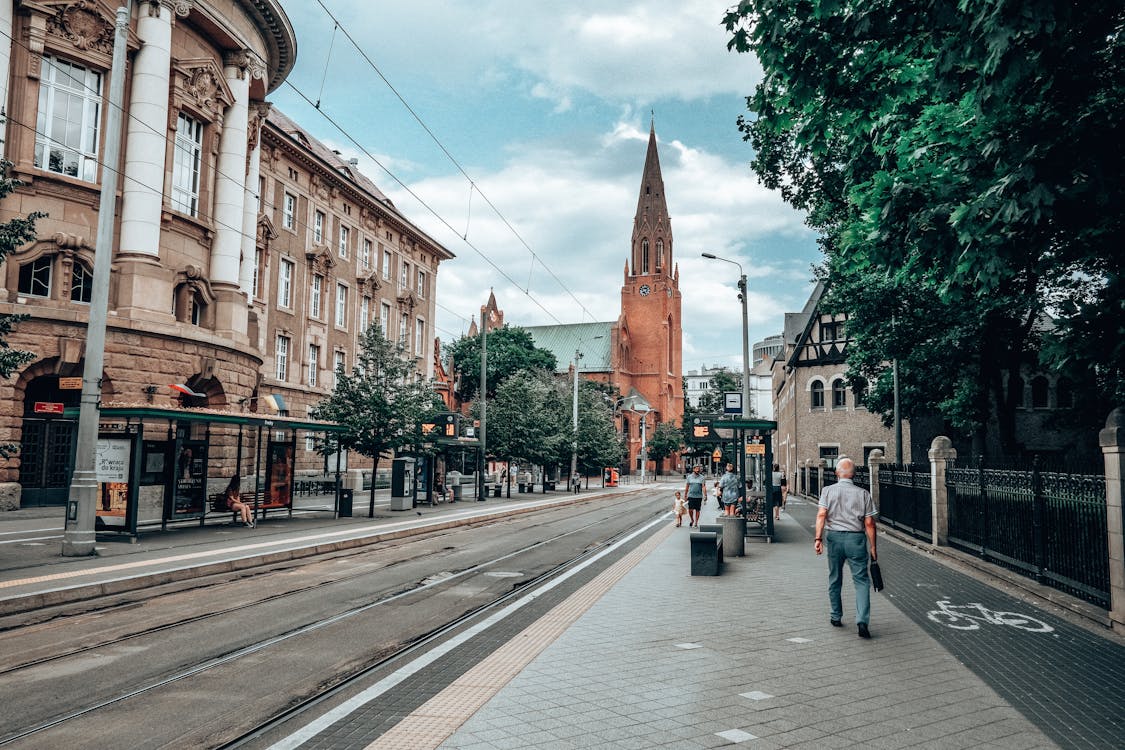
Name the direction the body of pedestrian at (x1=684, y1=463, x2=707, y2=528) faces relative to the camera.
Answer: toward the camera

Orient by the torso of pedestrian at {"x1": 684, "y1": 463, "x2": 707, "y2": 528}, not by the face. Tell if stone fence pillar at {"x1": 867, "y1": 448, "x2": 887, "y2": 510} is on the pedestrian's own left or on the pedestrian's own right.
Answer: on the pedestrian's own left

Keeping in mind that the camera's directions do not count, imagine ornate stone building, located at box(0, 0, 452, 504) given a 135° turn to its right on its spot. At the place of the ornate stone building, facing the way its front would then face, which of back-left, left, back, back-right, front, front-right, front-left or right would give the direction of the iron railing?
back-left

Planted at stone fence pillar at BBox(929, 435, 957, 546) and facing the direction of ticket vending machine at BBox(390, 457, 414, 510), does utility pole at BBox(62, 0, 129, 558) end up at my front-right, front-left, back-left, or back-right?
front-left

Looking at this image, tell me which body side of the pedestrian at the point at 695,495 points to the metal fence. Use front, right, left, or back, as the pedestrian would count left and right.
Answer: left

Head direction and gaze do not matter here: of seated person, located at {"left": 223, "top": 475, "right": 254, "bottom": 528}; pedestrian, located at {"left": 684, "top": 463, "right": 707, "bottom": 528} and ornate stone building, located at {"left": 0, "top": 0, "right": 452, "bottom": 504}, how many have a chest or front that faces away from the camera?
0

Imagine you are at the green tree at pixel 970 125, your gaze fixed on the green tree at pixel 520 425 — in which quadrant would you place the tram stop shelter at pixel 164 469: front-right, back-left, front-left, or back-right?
front-left

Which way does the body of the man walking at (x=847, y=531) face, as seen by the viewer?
away from the camera

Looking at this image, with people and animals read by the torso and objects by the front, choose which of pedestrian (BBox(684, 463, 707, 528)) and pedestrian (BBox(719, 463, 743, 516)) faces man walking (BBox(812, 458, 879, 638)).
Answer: pedestrian (BBox(684, 463, 707, 528))

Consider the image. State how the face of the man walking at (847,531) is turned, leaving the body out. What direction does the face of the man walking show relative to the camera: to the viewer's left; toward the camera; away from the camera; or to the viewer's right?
away from the camera

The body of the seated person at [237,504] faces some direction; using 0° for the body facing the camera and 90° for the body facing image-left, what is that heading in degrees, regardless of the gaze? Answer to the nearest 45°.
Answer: approximately 315°

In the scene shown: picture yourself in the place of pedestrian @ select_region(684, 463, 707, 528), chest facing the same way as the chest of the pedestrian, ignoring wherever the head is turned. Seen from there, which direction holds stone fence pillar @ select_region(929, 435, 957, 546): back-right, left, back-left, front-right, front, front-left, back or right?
front-left
